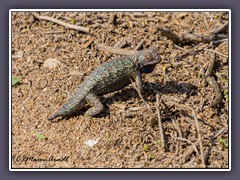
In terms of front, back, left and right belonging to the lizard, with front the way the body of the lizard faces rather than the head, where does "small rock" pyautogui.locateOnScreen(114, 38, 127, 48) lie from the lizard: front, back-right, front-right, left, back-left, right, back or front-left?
left

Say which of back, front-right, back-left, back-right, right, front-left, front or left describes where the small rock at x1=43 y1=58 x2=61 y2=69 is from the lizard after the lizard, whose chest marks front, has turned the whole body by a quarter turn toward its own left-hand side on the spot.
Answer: front-left

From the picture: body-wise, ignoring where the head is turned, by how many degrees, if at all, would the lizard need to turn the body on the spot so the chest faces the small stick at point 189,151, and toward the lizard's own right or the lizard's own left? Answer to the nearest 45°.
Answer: approximately 45° to the lizard's own right

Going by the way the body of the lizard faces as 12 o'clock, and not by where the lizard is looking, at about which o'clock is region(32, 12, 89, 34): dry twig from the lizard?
The dry twig is roughly at 8 o'clock from the lizard.

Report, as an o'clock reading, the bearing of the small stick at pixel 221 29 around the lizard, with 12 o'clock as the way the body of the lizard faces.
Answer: The small stick is roughly at 11 o'clock from the lizard.

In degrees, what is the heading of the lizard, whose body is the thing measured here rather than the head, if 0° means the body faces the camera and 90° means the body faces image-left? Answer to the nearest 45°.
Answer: approximately 270°

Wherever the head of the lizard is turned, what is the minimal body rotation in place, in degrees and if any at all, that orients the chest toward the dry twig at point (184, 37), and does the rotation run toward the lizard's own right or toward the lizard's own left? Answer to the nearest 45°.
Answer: approximately 45° to the lizard's own left
